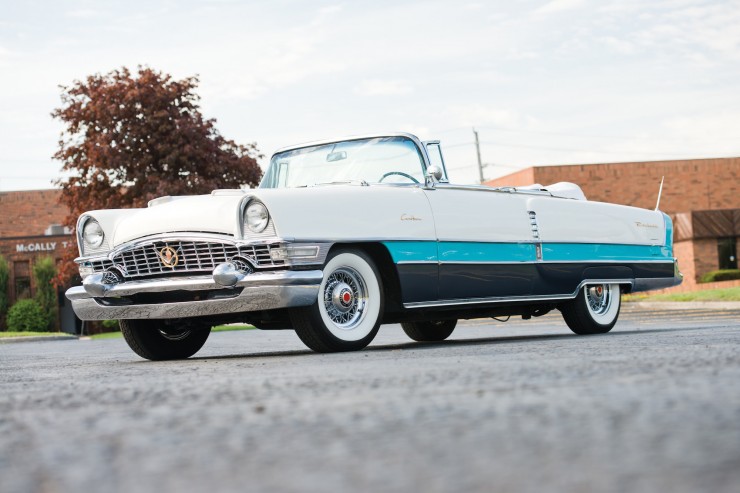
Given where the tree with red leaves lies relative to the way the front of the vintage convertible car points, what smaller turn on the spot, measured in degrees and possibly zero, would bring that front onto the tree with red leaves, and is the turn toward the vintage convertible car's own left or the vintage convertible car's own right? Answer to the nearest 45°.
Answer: approximately 135° to the vintage convertible car's own right

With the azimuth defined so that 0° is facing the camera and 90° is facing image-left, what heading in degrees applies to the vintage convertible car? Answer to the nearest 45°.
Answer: approximately 45°

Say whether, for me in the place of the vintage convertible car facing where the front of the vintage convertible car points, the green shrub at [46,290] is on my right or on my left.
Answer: on my right

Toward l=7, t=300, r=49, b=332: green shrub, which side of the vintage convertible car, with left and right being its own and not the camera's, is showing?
right

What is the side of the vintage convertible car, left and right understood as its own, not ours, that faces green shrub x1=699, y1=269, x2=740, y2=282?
back
